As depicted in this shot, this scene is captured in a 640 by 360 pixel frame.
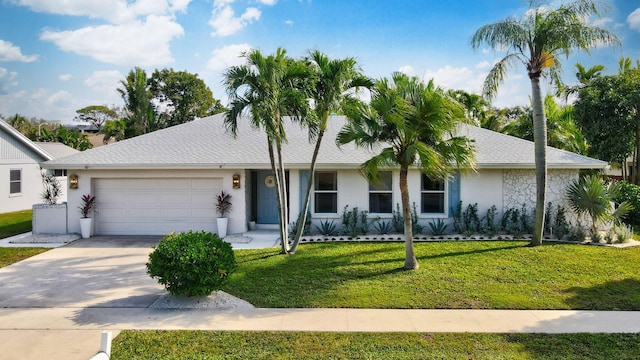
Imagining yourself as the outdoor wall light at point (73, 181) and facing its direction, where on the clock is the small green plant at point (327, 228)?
The small green plant is roughly at 10 o'clock from the outdoor wall light.

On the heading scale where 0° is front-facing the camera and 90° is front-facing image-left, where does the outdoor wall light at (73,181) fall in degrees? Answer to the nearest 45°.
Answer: approximately 0°

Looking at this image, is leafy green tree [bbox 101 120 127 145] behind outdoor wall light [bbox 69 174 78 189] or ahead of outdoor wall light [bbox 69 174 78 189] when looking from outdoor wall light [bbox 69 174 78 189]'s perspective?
behind

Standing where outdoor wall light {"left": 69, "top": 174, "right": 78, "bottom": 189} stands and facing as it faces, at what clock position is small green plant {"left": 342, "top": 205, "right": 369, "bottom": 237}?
The small green plant is roughly at 10 o'clock from the outdoor wall light.

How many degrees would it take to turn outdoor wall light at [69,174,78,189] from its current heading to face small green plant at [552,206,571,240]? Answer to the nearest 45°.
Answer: approximately 45° to its left

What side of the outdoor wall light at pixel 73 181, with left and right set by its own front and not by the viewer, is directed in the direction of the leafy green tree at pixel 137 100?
back

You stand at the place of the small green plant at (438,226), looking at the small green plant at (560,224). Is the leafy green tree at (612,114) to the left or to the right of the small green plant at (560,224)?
left

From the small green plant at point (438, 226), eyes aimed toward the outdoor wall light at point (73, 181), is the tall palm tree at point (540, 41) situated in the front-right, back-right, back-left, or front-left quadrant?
back-left

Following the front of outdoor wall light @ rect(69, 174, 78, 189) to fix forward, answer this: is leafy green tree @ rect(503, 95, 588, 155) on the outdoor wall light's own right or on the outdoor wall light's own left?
on the outdoor wall light's own left
